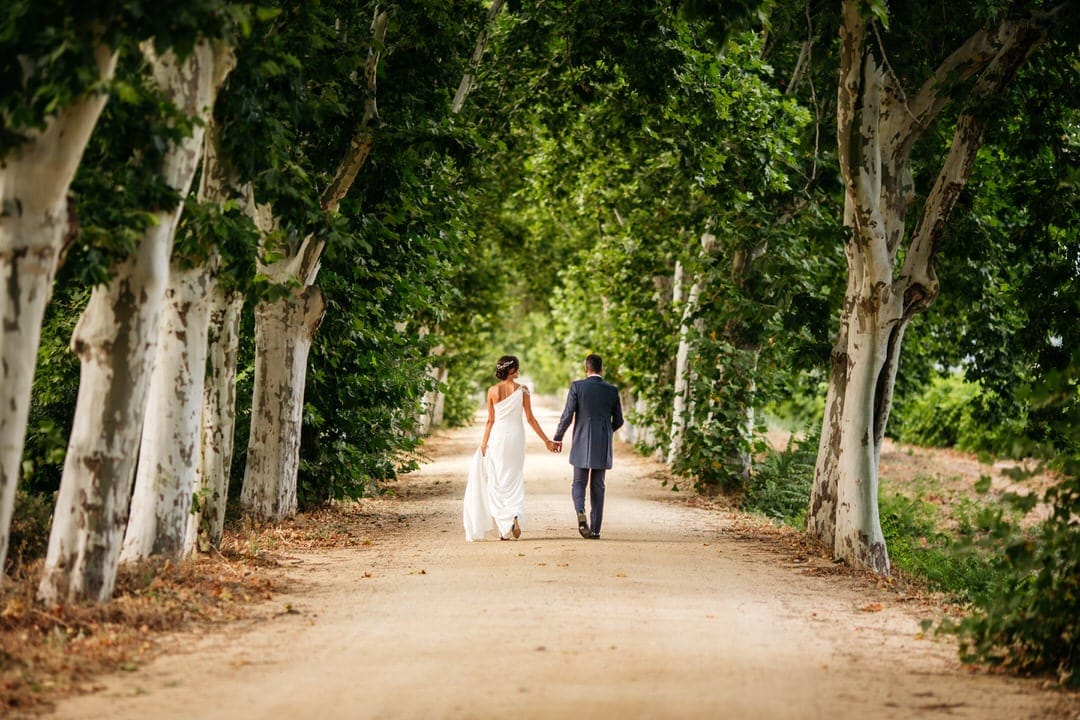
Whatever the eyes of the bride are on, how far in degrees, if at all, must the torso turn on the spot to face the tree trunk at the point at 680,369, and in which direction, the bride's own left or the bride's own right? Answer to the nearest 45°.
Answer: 0° — they already face it

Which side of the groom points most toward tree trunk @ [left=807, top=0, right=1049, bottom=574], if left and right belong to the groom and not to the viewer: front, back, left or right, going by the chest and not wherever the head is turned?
right

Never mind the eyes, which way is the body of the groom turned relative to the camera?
away from the camera

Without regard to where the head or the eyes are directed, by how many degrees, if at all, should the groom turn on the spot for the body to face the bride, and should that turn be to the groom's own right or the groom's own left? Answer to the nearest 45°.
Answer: approximately 90° to the groom's own left

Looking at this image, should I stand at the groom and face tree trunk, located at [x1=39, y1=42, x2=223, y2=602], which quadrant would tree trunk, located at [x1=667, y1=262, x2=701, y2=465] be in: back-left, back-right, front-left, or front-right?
back-right

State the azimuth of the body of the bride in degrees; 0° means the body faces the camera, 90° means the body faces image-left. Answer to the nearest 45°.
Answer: approximately 180°

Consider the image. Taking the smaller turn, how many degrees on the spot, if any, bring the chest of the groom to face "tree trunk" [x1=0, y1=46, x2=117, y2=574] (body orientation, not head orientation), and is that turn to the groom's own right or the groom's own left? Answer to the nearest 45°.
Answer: approximately 135° to the groom's own left

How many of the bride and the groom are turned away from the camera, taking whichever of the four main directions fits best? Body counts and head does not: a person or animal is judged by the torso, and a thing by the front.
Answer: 2

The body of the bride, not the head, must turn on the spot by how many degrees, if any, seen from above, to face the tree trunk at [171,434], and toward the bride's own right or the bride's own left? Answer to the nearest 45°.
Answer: approximately 135° to the bride's own left
